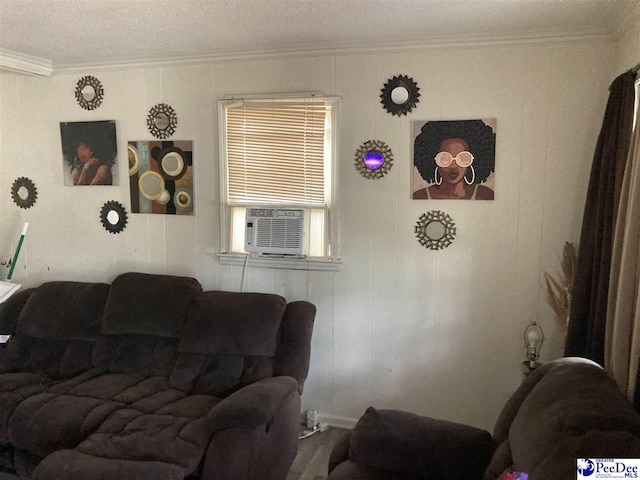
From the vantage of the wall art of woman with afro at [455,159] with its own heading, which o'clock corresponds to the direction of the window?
The window is roughly at 3 o'clock from the wall art of woman with afro.

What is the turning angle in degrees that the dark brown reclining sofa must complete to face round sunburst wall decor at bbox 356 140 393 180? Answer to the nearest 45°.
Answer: approximately 135° to its left

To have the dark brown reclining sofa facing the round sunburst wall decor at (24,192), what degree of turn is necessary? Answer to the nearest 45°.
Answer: approximately 90° to its right

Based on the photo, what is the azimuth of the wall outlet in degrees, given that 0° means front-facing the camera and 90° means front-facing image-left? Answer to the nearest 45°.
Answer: approximately 0°

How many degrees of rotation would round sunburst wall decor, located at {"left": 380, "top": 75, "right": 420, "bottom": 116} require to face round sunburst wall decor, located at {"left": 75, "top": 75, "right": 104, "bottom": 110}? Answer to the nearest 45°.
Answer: approximately 90° to its right
